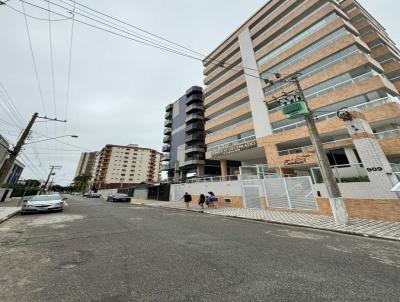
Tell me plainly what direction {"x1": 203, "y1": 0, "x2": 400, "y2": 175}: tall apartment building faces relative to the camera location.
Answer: facing the viewer and to the left of the viewer

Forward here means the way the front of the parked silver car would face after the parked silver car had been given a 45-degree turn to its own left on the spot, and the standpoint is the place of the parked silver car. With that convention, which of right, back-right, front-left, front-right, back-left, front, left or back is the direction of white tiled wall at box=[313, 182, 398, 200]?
front

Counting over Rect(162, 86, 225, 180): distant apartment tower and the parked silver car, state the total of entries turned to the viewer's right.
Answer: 0

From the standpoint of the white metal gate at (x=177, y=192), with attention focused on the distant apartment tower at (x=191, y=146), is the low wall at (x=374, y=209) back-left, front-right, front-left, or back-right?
back-right

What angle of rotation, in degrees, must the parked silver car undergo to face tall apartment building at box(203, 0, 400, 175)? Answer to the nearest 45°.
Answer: approximately 45° to its left

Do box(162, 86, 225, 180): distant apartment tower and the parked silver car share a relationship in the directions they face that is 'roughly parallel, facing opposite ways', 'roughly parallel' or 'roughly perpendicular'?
roughly perpendicular

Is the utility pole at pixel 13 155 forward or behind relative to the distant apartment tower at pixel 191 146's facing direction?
forward

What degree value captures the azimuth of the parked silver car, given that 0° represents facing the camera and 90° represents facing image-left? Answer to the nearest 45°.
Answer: approximately 0°
